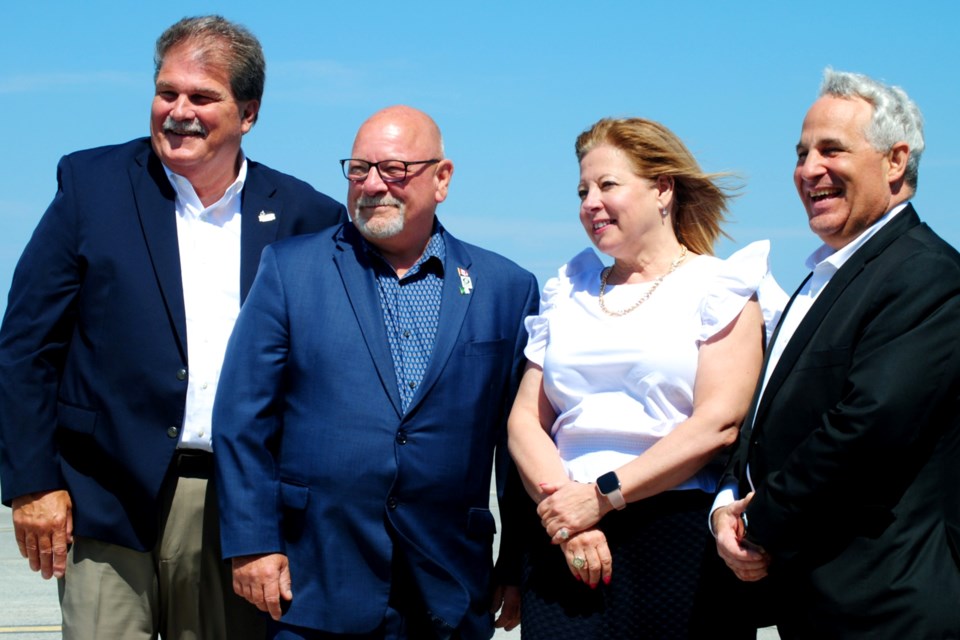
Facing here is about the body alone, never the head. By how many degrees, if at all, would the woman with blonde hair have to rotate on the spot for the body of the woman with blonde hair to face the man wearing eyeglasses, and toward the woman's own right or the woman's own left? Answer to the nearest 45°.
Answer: approximately 45° to the woman's own right

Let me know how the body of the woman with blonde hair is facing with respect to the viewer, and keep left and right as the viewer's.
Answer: facing the viewer and to the left of the viewer

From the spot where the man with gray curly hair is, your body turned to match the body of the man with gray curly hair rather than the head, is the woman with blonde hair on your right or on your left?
on your right

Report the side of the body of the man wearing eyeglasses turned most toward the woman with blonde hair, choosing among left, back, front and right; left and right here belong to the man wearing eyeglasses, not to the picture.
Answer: left

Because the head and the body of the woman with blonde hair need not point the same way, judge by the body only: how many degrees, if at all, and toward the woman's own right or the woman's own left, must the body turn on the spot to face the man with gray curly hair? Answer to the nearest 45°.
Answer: approximately 90° to the woman's own left

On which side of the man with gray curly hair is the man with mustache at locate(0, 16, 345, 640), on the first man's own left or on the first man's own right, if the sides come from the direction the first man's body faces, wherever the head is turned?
on the first man's own right

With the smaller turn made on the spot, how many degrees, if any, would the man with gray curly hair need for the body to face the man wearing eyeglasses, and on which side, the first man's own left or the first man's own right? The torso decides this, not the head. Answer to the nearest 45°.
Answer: approximately 45° to the first man's own right

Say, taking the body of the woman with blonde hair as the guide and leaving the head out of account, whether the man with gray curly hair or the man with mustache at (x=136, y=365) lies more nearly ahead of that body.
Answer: the man with mustache

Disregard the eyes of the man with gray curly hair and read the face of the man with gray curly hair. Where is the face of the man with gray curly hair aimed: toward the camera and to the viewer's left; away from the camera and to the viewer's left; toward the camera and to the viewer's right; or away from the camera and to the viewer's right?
toward the camera and to the viewer's left

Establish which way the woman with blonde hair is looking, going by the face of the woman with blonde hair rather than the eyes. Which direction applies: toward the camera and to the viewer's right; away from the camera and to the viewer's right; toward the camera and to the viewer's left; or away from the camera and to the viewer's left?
toward the camera and to the viewer's left
